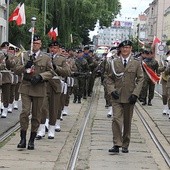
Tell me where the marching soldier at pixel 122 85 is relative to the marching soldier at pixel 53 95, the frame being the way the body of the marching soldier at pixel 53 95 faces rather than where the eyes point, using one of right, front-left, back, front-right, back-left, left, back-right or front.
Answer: left

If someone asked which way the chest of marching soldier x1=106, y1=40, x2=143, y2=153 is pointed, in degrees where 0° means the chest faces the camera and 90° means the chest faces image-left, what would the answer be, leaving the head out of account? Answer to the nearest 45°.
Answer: approximately 0°

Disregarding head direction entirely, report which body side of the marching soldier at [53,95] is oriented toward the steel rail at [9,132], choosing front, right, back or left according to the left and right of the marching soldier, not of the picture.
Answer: right

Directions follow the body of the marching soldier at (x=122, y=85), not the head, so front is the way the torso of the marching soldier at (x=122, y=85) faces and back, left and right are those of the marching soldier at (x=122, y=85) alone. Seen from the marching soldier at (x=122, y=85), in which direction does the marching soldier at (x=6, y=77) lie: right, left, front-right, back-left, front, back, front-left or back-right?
back-right

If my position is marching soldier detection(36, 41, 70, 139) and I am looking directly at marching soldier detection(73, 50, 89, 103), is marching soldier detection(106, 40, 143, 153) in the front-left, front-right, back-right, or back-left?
back-right

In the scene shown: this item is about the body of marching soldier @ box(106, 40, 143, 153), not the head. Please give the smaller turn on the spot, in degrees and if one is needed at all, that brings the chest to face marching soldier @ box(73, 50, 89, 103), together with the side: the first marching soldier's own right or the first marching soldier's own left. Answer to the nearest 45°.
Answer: approximately 180°

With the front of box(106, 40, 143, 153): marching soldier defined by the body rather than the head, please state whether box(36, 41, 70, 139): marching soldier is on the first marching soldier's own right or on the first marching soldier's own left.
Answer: on the first marching soldier's own right

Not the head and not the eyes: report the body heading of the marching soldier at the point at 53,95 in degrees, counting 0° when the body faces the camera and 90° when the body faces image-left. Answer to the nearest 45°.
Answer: approximately 45°

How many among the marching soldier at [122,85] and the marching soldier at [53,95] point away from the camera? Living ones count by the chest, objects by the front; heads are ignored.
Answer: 0
